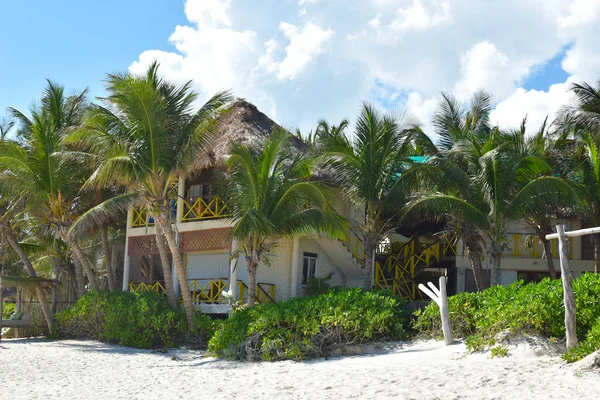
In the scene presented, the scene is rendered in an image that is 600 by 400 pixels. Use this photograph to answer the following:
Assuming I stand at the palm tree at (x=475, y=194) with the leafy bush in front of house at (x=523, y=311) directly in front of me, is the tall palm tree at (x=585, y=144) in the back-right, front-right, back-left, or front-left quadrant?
back-left

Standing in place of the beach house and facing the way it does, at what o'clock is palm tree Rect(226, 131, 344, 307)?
The palm tree is roughly at 12 o'clock from the beach house.

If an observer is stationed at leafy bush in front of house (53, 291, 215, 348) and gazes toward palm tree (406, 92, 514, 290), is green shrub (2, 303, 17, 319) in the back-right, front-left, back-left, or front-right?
back-left

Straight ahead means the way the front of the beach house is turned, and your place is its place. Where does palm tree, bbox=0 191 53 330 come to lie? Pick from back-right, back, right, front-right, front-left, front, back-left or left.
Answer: right

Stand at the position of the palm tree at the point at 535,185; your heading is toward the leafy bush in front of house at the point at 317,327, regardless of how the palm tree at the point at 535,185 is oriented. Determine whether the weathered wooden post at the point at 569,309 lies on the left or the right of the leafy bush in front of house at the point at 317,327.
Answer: left

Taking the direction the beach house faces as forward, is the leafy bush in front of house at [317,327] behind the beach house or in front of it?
in front

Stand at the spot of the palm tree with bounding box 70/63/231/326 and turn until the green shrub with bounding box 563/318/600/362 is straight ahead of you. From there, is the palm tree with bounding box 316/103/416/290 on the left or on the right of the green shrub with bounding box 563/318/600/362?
left

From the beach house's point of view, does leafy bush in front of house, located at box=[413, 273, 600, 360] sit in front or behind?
in front

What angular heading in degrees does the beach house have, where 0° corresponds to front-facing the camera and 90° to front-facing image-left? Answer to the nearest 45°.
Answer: approximately 0°

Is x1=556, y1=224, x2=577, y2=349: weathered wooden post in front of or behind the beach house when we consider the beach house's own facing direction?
in front

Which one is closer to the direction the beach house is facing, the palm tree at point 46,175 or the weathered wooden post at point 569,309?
the weathered wooden post

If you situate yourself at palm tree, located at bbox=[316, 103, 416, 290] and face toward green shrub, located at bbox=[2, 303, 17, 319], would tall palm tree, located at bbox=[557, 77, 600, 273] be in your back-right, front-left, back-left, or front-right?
back-right

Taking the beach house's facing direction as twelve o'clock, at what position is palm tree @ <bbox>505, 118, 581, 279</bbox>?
The palm tree is roughly at 10 o'clock from the beach house.

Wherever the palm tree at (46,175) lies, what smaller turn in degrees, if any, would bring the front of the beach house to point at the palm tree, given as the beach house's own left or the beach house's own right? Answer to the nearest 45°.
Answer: approximately 90° to the beach house's own right
